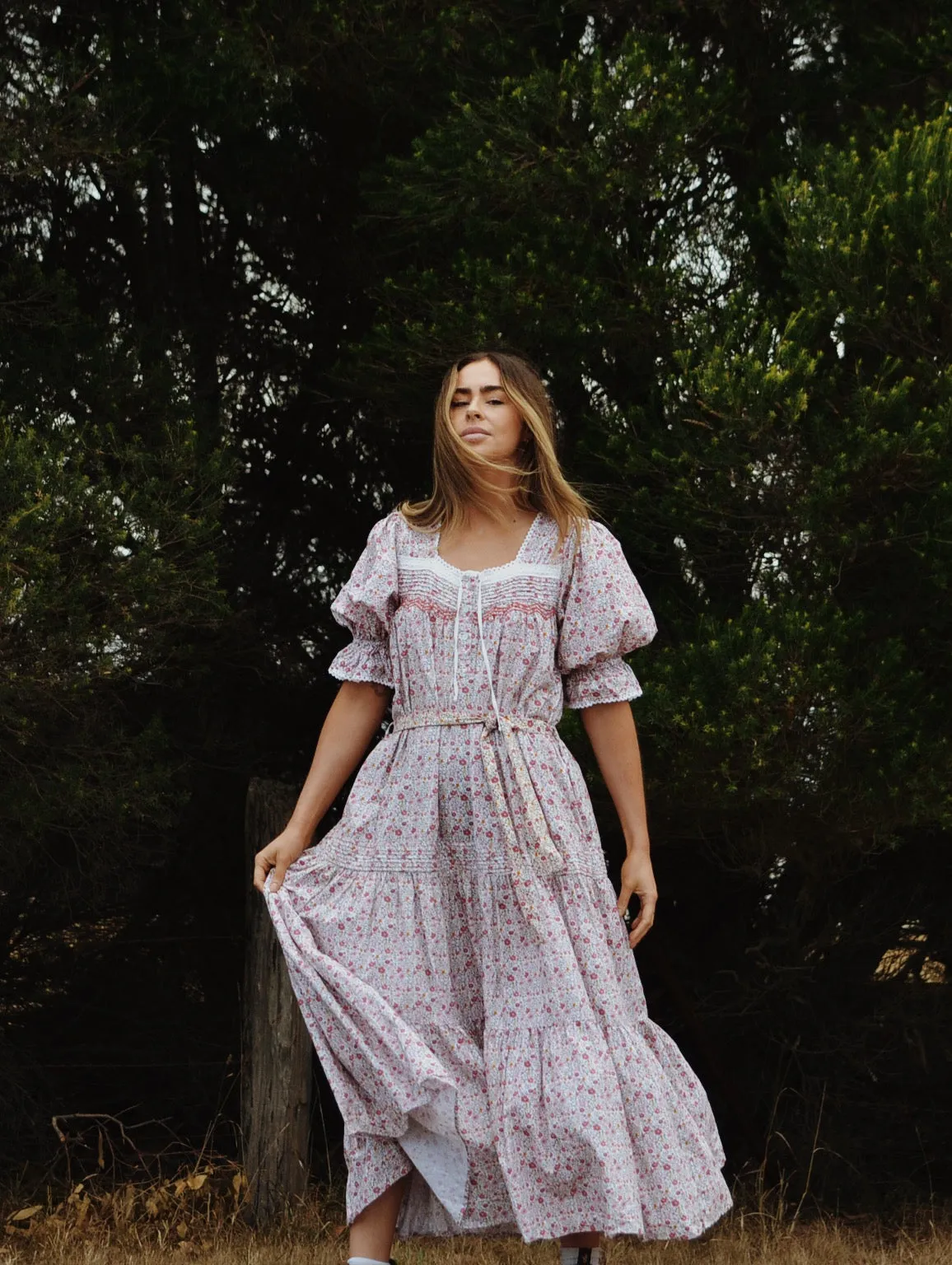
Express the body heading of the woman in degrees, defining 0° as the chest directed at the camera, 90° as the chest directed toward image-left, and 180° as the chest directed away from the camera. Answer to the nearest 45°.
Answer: approximately 0°

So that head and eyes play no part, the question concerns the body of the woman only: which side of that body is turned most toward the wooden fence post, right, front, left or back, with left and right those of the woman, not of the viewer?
back

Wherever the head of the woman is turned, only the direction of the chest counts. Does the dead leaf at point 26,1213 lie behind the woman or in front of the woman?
behind

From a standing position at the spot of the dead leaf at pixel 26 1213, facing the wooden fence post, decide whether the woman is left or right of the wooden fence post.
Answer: right
